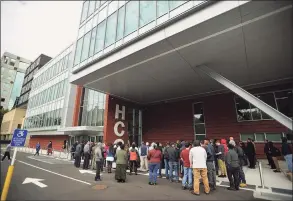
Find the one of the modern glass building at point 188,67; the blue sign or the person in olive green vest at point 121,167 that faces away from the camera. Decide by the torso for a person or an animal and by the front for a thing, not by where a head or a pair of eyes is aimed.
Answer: the person in olive green vest

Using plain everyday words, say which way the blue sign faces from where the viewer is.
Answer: facing the viewer

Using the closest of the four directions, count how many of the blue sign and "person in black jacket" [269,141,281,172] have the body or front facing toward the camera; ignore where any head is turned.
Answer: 1

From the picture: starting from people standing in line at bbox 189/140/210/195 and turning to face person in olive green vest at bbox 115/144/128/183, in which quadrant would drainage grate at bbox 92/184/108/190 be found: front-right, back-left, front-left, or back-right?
front-left

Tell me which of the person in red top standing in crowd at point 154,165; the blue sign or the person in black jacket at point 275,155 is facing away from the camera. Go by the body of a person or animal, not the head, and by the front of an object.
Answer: the person in red top standing in crowd

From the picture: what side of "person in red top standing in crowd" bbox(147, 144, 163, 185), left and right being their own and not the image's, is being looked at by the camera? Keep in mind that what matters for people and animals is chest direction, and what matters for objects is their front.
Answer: back

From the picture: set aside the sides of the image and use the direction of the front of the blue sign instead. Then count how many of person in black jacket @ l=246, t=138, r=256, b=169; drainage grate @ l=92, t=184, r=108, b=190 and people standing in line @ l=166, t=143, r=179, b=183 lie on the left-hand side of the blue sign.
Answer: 3

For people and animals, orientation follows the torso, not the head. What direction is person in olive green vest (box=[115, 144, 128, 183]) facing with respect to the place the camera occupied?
facing away from the viewer

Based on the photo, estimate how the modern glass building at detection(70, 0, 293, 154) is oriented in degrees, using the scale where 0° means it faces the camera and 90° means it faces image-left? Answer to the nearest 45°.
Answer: approximately 45°

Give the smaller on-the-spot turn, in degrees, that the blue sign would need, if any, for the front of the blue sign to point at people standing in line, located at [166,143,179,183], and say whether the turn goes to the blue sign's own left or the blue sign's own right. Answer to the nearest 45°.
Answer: approximately 90° to the blue sign's own left
